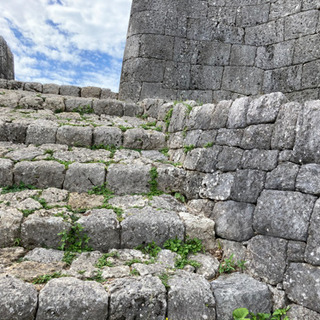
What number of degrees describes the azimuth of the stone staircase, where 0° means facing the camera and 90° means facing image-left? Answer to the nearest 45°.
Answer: approximately 0°

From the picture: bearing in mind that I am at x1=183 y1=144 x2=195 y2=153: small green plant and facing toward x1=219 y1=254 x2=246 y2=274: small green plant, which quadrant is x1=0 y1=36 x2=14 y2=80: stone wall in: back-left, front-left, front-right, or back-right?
back-right

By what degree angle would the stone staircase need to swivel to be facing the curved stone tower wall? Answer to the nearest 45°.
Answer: approximately 180°

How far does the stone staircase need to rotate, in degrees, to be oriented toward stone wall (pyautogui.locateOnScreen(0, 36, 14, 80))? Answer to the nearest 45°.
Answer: approximately 135° to its right
